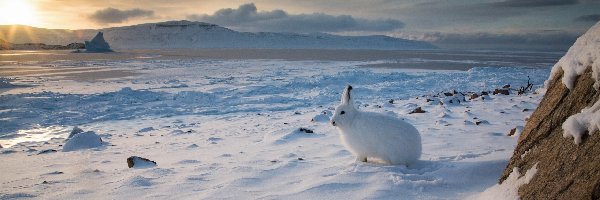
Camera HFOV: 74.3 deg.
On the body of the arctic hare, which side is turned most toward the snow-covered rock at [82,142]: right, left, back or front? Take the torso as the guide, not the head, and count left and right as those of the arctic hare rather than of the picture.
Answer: front

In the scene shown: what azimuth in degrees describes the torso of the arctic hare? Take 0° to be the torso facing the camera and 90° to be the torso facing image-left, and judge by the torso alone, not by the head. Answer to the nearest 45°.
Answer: approximately 90°

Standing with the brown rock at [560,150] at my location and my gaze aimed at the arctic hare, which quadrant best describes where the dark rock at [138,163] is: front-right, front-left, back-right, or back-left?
front-left

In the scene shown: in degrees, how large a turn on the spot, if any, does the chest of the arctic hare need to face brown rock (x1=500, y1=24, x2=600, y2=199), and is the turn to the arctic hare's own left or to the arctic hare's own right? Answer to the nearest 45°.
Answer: approximately 135° to the arctic hare's own left

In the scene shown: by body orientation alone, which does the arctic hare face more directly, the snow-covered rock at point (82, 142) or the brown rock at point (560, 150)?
the snow-covered rock

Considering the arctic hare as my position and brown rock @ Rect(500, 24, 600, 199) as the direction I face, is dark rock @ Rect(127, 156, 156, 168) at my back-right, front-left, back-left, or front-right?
back-right

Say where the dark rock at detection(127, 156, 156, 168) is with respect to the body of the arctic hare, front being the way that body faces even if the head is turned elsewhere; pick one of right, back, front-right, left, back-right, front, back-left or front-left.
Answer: front
